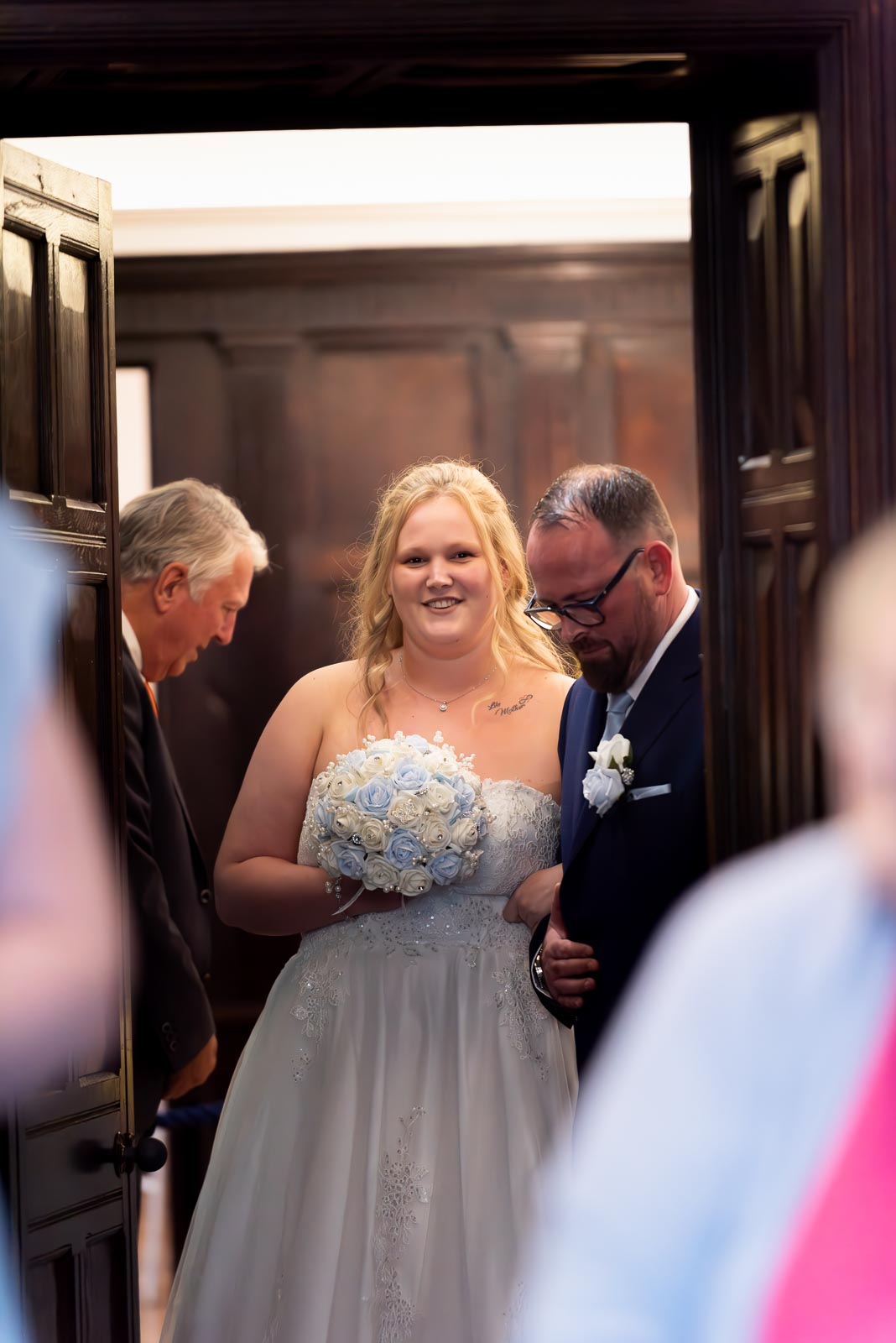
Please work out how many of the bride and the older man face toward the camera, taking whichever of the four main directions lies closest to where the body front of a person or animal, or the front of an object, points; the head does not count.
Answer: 1

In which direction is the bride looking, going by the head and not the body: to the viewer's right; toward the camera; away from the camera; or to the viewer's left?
toward the camera

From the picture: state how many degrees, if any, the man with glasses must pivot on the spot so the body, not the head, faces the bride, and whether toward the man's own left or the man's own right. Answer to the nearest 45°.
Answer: approximately 90° to the man's own right

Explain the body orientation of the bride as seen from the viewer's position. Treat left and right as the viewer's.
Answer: facing the viewer

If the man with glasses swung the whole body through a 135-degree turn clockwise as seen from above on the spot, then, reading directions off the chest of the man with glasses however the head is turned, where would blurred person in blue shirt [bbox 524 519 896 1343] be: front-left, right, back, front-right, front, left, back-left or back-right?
back

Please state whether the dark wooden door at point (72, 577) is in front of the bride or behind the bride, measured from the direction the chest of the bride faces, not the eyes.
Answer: in front

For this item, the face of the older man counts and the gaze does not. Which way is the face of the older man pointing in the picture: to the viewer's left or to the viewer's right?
to the viewer's right

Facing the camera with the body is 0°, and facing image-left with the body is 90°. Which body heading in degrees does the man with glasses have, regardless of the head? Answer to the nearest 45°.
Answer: approximately 45°

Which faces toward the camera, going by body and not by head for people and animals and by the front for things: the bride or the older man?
the bride
